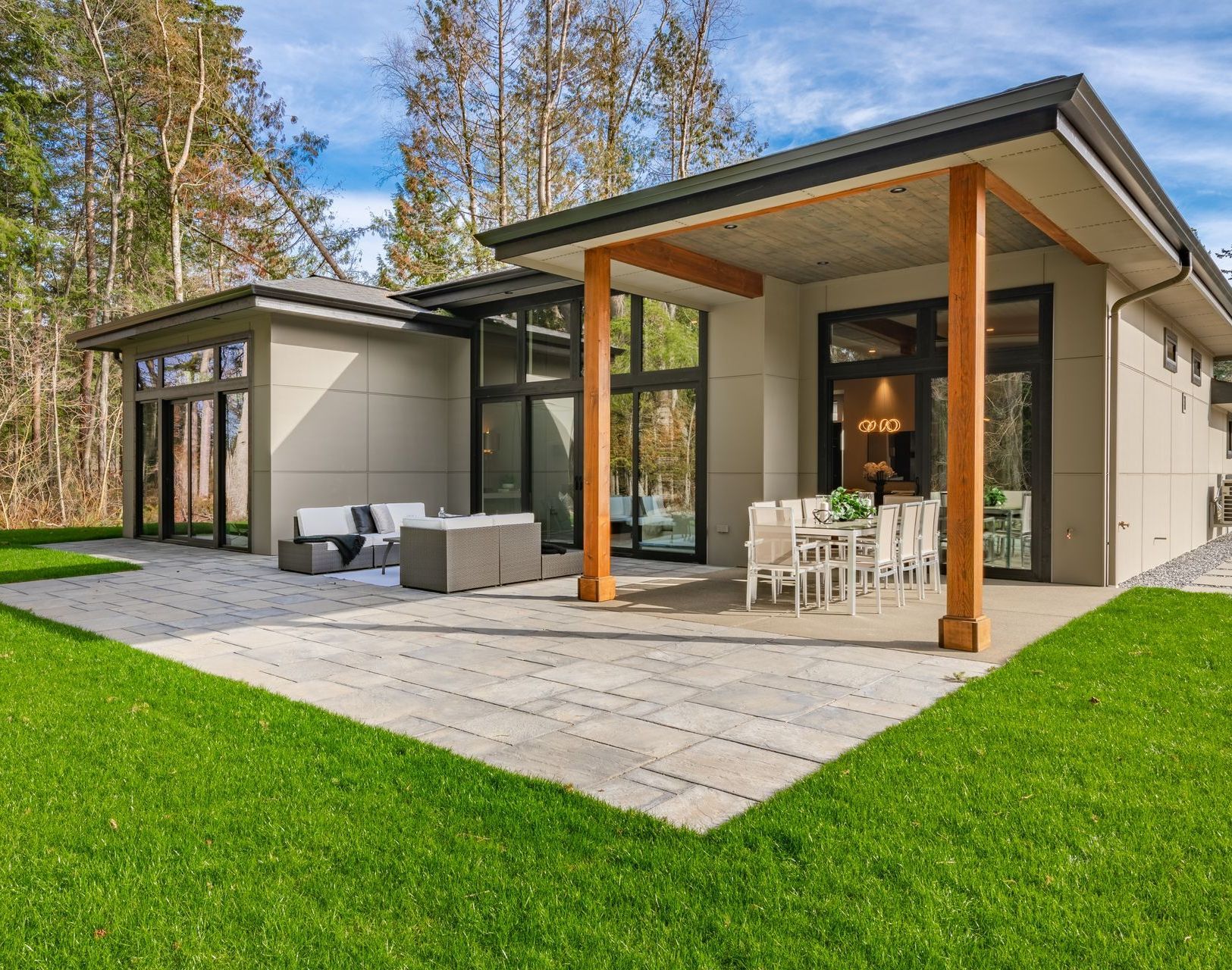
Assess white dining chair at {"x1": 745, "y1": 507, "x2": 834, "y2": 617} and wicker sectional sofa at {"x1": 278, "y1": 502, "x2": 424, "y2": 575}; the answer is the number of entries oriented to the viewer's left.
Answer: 0

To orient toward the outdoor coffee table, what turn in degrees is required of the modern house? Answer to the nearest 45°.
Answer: approximately 45° to its right

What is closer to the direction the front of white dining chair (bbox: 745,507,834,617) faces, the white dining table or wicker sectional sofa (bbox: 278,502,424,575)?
the white dining table

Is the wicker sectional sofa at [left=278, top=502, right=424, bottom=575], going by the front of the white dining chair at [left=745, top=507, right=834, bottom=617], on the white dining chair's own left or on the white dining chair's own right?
on the white dining chair's own left

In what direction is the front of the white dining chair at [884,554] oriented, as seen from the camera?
facing away from the viewer and to the left of the viewer

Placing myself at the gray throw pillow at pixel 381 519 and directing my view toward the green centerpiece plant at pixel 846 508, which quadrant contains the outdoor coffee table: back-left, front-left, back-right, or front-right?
front-right

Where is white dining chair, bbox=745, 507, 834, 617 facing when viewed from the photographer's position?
facing away from the viewer and to the right of the viewer

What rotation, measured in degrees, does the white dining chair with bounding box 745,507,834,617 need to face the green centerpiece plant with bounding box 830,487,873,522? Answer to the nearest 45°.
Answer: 0° — it already faces it

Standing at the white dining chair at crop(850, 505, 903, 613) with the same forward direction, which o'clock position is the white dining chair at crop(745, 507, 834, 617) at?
the white dining chair at crop(745, 507, 834, 617) is roughly at 10 o'clock from the white dining chair at crop(850, 505, 903, 613).

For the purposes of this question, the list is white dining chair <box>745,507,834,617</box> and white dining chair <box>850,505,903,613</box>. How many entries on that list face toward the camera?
0

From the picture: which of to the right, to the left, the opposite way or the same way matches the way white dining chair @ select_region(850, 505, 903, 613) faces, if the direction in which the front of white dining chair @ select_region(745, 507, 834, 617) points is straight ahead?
to the left
